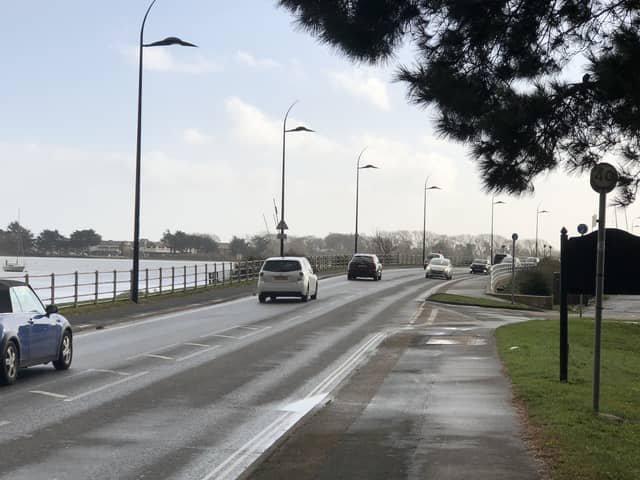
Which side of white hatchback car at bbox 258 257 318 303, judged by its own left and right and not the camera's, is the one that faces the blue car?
back

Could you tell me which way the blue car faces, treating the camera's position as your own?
facing away from the viewer and to the right of the viewer

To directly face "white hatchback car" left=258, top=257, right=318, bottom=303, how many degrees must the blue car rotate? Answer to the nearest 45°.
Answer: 0° — it already faces it

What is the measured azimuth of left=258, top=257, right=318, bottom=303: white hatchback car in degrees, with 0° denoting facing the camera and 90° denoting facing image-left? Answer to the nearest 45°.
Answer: approximately 180°
